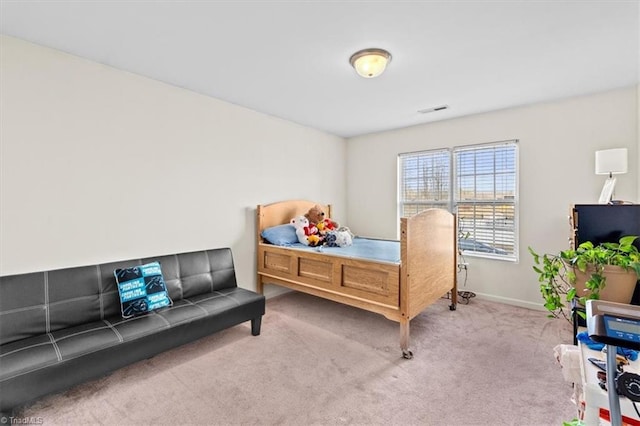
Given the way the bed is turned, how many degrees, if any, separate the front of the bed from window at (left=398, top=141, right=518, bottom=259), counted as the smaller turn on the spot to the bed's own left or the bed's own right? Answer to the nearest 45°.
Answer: approximately 90° to the bed's own left

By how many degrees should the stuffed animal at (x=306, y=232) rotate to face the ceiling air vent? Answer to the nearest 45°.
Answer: approximately 45° to its left

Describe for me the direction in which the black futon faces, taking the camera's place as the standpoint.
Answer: facing the viewer and to the right of the viewer

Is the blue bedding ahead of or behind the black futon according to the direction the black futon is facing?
ahead

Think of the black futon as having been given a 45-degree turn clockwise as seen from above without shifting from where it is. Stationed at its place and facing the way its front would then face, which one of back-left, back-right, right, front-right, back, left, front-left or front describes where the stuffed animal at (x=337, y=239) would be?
left

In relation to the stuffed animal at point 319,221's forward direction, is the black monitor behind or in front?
in front

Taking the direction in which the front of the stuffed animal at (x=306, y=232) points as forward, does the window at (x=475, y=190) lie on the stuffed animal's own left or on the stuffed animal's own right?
on the stuffed animal's own left

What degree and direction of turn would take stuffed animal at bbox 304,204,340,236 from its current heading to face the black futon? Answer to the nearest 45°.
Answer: approximately 90° to its right

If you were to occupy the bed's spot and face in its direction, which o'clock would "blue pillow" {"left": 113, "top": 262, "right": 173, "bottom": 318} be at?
The blue pillow is roughly at 4 o'clock from the bed.

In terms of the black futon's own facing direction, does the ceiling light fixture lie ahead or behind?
ahead
